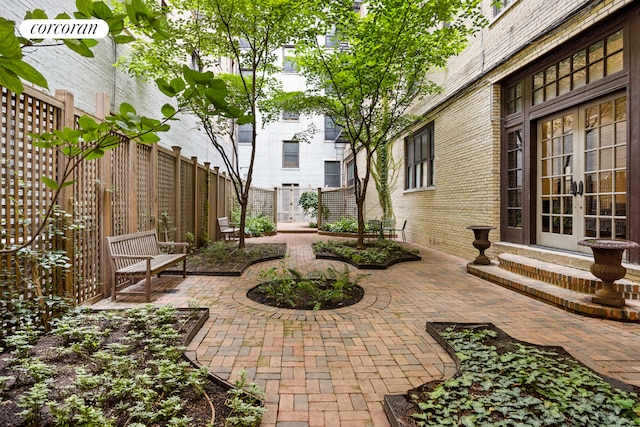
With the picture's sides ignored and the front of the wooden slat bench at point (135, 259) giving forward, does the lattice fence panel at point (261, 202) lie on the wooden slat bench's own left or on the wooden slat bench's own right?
on the wooden slat bench's own left

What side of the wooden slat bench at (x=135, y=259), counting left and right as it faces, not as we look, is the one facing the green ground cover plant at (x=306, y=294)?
front

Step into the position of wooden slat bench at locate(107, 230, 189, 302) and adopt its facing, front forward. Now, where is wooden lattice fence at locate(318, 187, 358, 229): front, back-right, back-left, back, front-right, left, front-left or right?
left

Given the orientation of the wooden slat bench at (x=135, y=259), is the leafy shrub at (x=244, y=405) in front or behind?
in front

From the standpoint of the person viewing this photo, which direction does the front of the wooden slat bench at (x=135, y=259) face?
facing the viewer and to the right of the viewer

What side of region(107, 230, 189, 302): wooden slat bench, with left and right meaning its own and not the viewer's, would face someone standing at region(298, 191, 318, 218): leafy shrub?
left

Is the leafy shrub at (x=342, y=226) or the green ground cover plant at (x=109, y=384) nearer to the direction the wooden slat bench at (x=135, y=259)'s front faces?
the green ground cover plant

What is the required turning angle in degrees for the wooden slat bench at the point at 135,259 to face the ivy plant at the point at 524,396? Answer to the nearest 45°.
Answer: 0° — it already faces it

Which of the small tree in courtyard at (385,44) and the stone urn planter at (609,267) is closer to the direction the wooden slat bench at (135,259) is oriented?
the stone urn planter

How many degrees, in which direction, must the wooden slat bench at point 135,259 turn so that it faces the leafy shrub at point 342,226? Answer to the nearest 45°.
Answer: approximately 90° to its left

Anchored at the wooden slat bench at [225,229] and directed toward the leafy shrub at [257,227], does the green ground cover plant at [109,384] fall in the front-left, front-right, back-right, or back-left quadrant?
back-right
